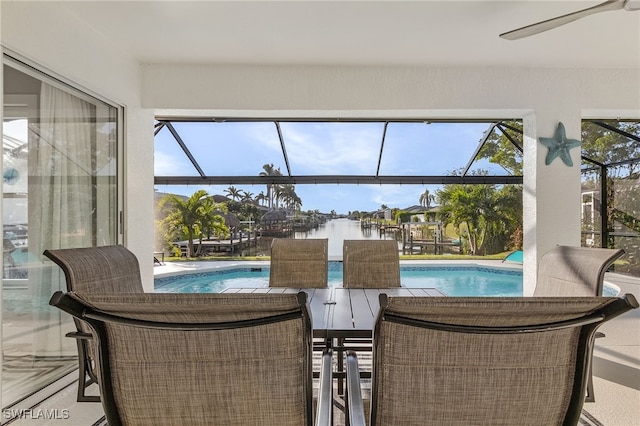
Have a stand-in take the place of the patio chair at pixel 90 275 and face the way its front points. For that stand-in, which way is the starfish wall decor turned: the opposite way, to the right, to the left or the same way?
to the right

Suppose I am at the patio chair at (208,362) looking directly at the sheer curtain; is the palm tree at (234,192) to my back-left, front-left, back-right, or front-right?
front-right

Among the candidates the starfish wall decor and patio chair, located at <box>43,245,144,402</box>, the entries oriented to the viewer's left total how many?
0

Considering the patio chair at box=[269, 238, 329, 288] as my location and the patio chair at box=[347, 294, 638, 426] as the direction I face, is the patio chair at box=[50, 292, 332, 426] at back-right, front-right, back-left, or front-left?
front-right

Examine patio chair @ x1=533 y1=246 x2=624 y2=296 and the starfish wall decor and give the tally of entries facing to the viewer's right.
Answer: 0

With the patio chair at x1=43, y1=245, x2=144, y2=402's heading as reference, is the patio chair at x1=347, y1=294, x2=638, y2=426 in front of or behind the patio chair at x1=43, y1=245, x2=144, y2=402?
in front

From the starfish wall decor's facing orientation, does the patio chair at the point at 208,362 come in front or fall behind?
in front

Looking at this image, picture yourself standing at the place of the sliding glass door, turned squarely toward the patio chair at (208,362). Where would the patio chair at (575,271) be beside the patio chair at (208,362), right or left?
left

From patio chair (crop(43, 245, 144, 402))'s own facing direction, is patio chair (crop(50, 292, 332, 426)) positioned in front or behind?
in front

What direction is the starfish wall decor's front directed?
toward the camera

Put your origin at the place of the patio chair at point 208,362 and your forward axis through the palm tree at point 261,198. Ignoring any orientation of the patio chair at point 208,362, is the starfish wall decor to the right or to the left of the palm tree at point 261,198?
right

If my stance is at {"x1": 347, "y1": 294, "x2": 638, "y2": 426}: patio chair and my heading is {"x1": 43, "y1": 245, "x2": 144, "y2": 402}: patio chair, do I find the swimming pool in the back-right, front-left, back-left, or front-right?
front-right

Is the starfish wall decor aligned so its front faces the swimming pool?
no

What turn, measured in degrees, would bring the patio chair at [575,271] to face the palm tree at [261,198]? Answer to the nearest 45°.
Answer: approximately 90° to its right
